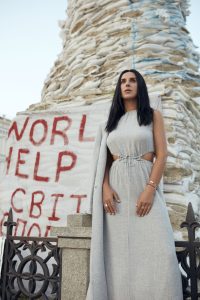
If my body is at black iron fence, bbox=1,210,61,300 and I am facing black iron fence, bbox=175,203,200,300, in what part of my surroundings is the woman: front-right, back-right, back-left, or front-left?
front-right

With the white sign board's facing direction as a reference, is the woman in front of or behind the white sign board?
in front

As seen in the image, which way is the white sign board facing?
toward the camera

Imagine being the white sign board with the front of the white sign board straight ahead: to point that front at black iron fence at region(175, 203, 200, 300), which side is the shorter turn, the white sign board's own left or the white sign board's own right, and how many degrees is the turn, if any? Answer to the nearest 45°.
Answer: approximately 45° to the white sign board's own left
